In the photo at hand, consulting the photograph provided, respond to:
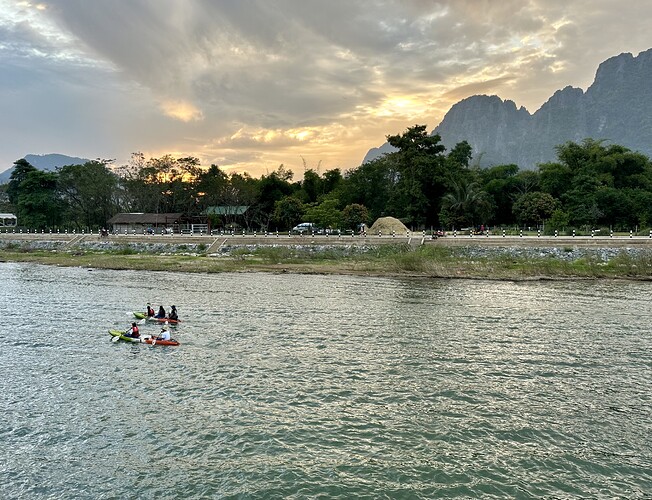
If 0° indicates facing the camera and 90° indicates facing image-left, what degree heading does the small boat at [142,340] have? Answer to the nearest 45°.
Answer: approximately 90°
